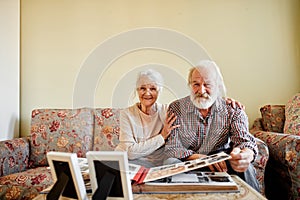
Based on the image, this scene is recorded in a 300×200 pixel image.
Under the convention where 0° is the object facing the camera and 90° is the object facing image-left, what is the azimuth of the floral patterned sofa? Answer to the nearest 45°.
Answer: approximately 0°

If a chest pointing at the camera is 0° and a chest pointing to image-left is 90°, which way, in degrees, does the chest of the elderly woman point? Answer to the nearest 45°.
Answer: approximately 0°

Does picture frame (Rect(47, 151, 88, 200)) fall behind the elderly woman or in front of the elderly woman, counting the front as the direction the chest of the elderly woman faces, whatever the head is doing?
in front

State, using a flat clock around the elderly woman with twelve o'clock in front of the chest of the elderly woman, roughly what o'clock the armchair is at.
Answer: The armchair is roughly at 8 o'clock from the elderly woman.

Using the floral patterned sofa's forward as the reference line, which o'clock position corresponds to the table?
The table is roughly at 11 o'clock from the floral patterned sofa.

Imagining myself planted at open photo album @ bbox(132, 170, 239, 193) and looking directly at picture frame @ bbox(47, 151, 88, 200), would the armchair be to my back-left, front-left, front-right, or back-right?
back-right

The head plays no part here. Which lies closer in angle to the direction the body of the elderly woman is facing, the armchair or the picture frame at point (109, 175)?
the picture frame

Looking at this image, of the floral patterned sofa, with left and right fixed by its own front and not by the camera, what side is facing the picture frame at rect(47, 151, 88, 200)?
front
